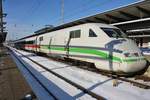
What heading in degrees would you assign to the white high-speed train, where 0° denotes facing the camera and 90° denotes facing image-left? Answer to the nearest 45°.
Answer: approximately 315°
